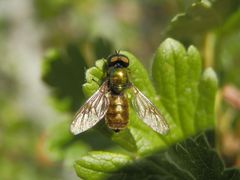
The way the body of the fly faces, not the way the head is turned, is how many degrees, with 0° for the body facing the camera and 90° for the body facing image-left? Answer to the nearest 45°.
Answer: approximately 180°
